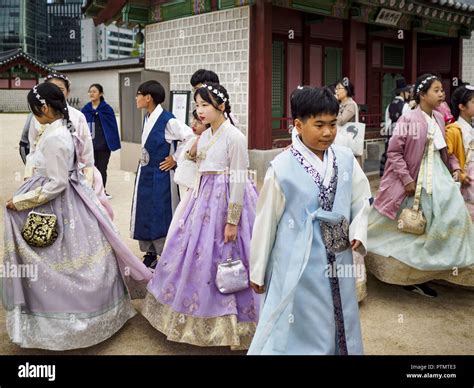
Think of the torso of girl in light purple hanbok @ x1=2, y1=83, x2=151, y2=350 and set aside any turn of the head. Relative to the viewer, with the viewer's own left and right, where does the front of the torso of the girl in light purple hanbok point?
facing to the left of the viewer

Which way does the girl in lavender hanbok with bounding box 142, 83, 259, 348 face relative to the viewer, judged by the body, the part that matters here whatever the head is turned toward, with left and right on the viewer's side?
facing the viewer and to the left of the viewer

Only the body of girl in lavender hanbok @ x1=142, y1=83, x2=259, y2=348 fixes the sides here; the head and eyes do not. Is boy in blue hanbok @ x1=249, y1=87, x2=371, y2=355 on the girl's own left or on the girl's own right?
on the girl's own left

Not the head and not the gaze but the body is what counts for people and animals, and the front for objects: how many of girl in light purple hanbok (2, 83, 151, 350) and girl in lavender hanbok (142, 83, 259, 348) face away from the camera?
0

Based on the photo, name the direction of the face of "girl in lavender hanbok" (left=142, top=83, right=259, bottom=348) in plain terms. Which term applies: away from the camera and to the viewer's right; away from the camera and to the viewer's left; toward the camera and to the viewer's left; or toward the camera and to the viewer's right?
toward the camera and to the viewer's left

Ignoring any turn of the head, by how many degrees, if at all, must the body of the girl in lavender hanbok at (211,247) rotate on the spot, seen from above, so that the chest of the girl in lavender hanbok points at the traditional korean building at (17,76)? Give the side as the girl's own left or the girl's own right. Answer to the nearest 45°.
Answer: approximately 135° to the girl's own right

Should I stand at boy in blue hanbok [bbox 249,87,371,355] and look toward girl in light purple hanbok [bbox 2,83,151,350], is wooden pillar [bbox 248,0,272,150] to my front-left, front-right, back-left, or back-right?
front-right

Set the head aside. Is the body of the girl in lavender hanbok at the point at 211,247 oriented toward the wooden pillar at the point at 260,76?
no

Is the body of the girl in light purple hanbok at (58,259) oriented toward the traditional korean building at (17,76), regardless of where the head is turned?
no

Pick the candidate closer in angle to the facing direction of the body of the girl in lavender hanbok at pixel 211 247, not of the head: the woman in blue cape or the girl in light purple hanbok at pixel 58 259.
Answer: the girl in light purple hanbok

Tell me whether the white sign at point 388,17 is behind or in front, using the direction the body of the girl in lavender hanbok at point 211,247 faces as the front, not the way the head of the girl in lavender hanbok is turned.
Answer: behind

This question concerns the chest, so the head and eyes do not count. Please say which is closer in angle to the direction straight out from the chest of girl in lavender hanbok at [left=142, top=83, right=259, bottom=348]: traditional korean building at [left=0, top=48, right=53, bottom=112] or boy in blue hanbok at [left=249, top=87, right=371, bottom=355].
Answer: the boy in blue hanbok

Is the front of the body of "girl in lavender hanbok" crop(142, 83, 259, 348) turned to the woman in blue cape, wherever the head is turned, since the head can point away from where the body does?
no
